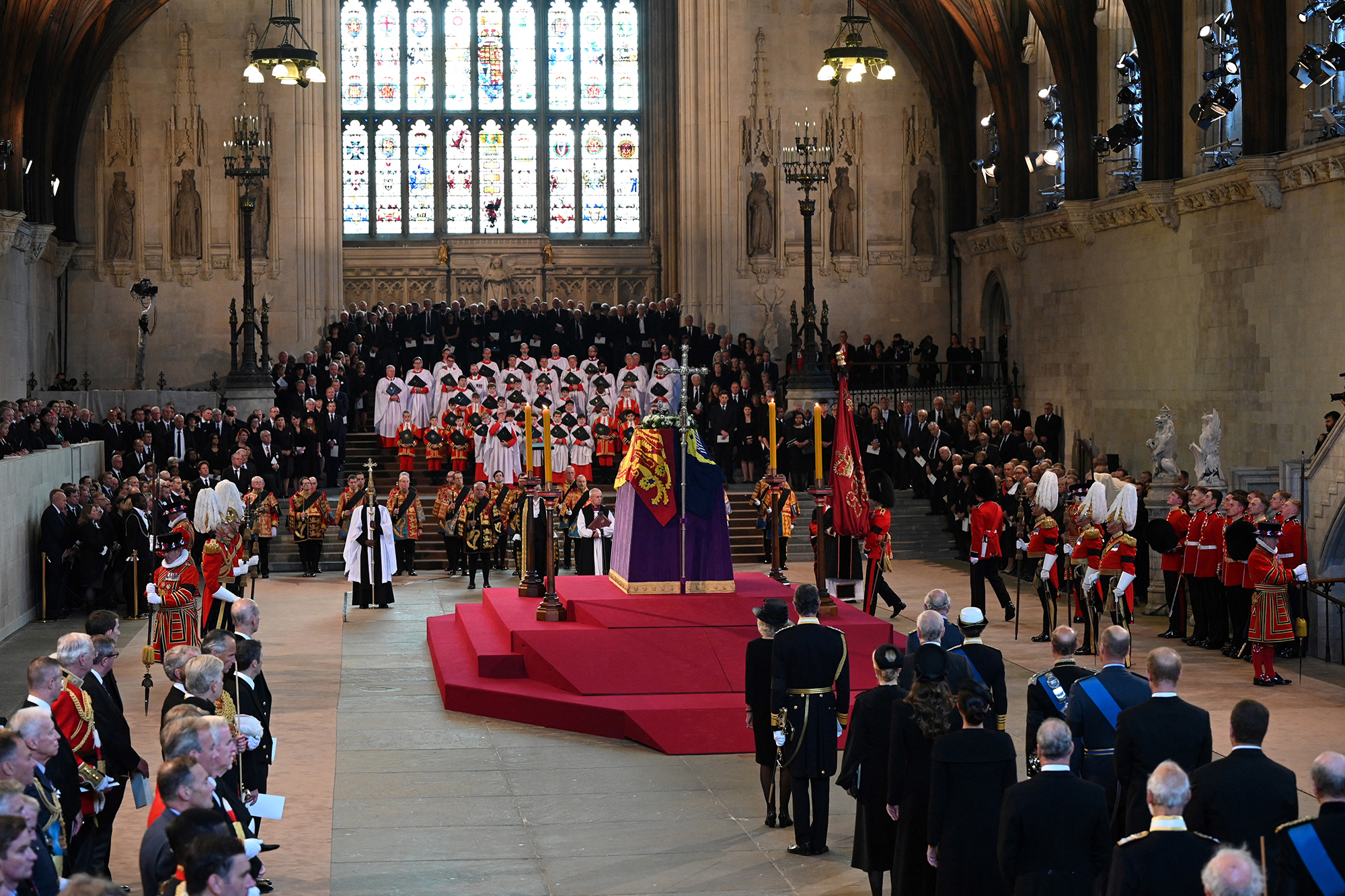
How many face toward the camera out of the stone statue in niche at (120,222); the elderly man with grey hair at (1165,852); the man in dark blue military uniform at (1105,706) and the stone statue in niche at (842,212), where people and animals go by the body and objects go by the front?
2

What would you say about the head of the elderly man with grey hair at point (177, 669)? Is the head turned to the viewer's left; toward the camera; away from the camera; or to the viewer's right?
to the viewer's right

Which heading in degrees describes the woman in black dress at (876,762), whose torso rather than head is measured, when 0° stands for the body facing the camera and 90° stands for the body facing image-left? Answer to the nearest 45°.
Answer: approximately 135°

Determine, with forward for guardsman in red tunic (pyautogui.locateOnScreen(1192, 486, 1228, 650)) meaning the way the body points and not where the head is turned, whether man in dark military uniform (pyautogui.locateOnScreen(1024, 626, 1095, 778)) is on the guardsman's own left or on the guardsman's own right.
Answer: on the guardsman's own left

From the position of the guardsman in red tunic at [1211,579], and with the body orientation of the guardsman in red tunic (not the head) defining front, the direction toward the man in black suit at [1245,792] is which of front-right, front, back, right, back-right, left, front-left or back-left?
left

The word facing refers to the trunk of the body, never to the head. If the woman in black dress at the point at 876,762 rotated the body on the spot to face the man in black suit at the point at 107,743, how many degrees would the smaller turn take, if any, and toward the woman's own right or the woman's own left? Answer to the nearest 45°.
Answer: approximately 45° to the woman's own left

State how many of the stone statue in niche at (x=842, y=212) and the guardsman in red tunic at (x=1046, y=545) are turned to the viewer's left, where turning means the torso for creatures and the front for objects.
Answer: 1

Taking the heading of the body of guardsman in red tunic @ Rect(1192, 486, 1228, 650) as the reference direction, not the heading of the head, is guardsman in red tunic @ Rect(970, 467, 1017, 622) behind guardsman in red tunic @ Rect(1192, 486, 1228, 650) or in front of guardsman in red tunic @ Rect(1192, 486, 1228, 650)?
in front

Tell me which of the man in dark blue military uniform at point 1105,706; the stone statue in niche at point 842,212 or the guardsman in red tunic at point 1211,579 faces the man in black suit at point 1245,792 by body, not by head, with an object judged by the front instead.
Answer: the stone statue in niche

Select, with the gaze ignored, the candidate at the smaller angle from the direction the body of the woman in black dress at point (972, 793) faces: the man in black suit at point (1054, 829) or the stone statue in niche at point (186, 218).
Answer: the stone statue in niche

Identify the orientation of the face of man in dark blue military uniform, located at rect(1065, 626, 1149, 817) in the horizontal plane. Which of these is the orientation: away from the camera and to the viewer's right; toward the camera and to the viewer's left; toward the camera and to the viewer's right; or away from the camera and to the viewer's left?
away from the camera and to the viewer's left

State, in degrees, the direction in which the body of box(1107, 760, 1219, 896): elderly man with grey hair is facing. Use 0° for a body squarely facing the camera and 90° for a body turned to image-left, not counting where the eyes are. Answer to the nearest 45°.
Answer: approximately 180°

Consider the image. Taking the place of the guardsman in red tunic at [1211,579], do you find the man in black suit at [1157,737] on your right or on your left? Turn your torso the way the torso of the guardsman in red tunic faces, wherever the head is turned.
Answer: on your left

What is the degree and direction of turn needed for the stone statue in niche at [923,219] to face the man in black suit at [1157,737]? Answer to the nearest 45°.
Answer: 0° — it already faces them

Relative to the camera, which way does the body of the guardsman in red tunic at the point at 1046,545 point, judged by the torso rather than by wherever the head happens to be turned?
to the viewer's left

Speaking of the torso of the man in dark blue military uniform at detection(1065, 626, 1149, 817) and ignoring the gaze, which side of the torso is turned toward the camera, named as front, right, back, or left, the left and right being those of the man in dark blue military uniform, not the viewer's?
back

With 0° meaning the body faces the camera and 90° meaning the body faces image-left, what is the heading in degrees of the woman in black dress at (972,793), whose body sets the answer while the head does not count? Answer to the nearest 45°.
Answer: approximately 180°
